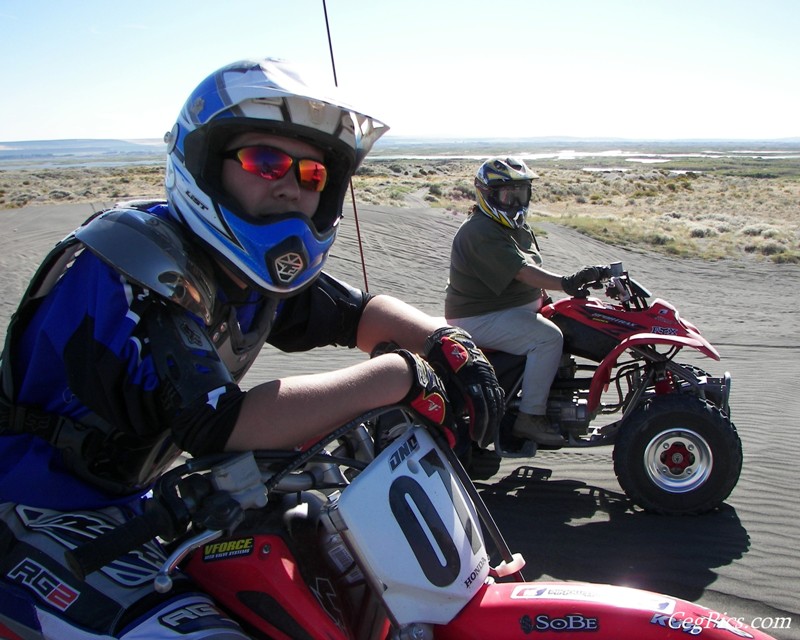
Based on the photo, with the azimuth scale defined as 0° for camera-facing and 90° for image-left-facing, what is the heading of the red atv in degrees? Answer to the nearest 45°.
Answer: approximately 270°

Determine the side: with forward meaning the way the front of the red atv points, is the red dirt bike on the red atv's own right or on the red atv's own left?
on the red atv's own right
